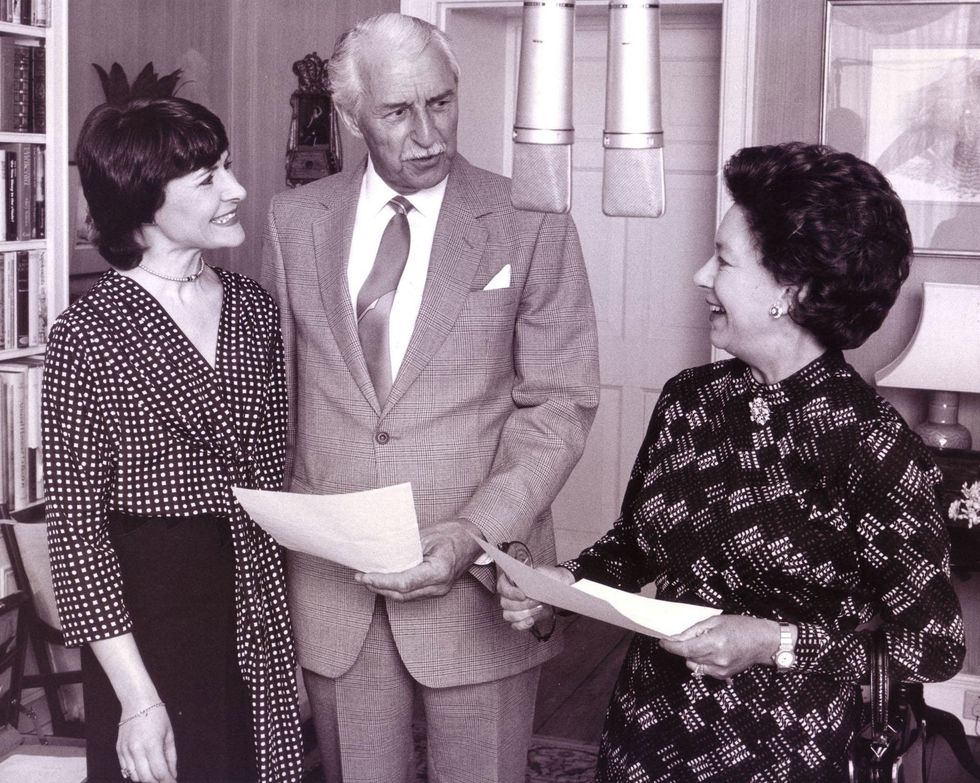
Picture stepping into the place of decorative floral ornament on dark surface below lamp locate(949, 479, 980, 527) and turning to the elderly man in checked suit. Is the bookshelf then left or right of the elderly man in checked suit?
right

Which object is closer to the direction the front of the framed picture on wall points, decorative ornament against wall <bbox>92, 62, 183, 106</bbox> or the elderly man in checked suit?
the elderly man in checked suit

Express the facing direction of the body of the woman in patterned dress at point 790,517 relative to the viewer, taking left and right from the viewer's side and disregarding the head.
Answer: facing the viewer and to the left of the viewer

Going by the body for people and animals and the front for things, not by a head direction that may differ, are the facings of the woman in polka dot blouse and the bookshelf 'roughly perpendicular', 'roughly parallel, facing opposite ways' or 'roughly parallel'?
roughly parallel

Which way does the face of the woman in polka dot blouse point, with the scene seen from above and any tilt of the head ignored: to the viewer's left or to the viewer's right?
to the viewer's right

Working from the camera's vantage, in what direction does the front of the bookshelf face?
facing the viewer and to the right of the viewer

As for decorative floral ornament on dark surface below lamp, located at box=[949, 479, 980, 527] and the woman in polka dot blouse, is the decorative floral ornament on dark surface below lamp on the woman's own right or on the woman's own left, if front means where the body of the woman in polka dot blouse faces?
on the woman's own left

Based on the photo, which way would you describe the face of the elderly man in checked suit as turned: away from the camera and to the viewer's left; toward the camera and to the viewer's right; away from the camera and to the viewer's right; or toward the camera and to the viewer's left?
toward the camera and to the viewer's right

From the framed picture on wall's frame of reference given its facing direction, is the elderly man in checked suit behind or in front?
in front

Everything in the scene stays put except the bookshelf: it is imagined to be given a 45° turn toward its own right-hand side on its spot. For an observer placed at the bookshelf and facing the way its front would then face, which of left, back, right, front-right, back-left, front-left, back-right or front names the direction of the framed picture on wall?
left

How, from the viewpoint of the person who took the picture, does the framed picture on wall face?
facing the viewer

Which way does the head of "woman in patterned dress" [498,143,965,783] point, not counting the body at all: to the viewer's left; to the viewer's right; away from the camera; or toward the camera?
to the viewer's left

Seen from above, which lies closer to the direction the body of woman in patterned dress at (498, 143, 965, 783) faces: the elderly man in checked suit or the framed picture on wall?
the elderly man in checked suit

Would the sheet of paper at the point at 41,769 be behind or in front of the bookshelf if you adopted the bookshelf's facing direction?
in front

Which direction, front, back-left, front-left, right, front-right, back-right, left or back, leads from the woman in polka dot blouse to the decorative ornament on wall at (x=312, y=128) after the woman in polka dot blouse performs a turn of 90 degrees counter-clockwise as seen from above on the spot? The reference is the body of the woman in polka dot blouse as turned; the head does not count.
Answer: front-left
